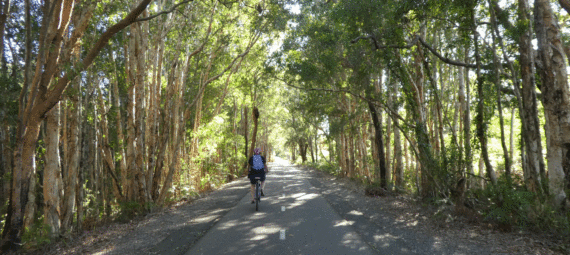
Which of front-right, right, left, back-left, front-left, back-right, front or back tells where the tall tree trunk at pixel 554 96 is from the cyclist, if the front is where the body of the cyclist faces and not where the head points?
back-right

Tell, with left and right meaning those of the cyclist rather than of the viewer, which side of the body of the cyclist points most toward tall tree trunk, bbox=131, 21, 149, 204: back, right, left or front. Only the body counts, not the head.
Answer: left

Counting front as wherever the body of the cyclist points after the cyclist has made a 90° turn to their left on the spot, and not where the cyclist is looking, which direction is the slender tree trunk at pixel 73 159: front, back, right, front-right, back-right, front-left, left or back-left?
front

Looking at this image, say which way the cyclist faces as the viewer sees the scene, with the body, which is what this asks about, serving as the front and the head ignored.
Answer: away from the camera

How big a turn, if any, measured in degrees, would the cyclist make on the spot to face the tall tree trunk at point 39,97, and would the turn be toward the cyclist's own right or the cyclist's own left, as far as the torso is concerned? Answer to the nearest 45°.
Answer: approximately 135° to the cyclist's own left

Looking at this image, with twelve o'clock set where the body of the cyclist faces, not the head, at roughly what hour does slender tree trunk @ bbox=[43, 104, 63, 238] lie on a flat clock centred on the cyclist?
The slender tree trunk is roughly at 8 o'clock from the cyclist.

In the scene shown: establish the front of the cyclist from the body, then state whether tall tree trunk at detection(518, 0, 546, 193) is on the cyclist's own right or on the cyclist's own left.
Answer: on the cyclist's own right

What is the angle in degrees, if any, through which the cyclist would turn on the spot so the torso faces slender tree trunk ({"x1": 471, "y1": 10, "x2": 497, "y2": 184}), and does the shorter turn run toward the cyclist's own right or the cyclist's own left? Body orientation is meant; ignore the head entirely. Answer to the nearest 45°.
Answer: approximately 45° to the cyclist's own right
